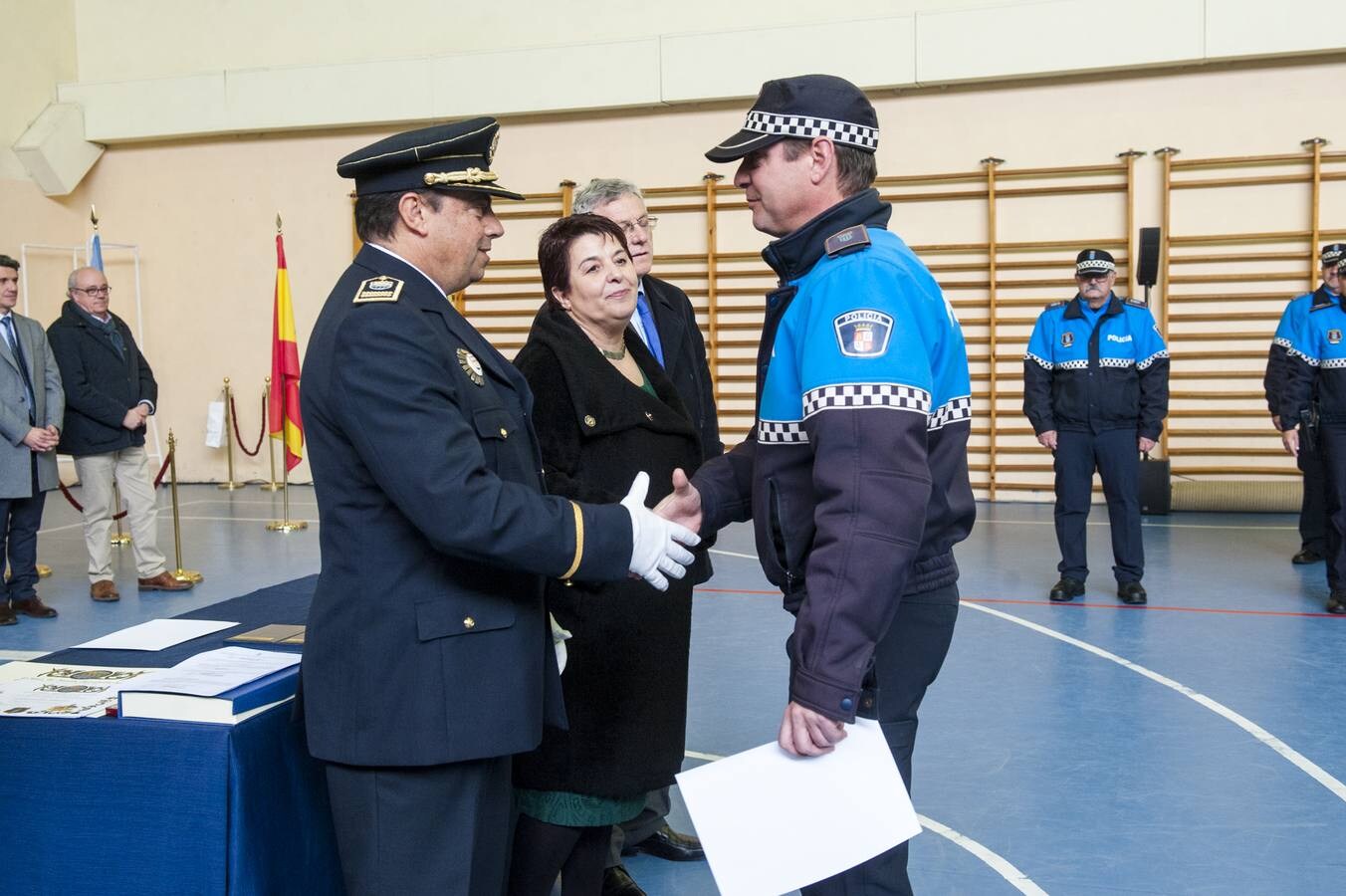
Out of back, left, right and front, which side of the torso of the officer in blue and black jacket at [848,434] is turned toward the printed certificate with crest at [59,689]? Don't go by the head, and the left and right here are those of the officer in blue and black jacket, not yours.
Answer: front

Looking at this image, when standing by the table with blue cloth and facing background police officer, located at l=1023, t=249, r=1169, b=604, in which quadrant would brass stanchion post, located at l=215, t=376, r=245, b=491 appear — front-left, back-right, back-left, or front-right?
front-left

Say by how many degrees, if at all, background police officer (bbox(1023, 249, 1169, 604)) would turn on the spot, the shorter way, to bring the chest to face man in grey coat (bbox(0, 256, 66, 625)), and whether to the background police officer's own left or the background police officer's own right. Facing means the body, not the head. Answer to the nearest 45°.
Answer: approximately 90° to the background police officer's own right

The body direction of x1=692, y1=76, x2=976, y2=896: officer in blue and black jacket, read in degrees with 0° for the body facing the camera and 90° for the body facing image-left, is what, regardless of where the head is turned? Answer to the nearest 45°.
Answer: approximately 90°

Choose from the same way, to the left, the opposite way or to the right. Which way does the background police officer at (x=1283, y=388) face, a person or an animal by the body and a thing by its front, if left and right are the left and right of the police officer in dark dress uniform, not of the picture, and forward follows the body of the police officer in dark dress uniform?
the opposite way

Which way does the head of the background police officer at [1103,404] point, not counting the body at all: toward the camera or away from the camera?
toward the camera

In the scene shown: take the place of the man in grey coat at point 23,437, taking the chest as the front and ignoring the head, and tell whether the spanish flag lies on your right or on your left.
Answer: on your left

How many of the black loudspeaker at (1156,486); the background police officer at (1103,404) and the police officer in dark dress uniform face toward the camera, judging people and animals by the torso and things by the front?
2

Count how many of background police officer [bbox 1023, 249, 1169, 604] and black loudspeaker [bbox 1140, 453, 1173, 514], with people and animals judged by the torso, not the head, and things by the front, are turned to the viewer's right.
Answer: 0

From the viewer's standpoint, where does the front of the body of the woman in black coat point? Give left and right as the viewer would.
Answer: facing the viewer and to the right of the viewer

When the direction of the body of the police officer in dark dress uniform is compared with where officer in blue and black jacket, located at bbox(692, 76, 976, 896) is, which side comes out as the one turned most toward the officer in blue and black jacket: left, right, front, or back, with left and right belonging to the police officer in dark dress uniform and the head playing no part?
front

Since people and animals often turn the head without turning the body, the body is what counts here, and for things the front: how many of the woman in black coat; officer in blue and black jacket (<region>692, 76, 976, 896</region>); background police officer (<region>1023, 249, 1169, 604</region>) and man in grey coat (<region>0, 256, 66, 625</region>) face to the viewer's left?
1

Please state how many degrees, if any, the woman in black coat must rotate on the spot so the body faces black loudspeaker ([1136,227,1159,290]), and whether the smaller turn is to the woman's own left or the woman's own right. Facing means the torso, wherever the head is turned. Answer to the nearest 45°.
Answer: approximately 90° to the woman's own left

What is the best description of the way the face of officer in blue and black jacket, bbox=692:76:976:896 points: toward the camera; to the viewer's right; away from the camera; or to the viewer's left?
to the viewer's left

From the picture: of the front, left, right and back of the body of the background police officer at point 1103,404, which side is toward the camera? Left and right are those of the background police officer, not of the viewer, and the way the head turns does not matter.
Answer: front

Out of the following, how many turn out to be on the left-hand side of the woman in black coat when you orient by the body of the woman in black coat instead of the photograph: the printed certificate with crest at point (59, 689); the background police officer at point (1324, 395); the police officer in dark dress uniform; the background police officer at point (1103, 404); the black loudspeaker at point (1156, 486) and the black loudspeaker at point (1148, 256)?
4

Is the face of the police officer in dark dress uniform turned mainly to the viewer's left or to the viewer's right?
to the viewer's right

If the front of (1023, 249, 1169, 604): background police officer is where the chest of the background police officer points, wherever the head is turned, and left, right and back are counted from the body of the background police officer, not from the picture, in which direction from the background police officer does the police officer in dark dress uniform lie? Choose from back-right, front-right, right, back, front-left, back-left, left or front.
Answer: front

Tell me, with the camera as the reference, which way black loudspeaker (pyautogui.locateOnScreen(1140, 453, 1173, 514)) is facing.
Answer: facing the viewer

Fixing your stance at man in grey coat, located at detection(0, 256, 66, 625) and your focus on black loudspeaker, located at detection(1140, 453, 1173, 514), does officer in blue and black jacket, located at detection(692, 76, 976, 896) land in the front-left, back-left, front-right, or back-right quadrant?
front-right
